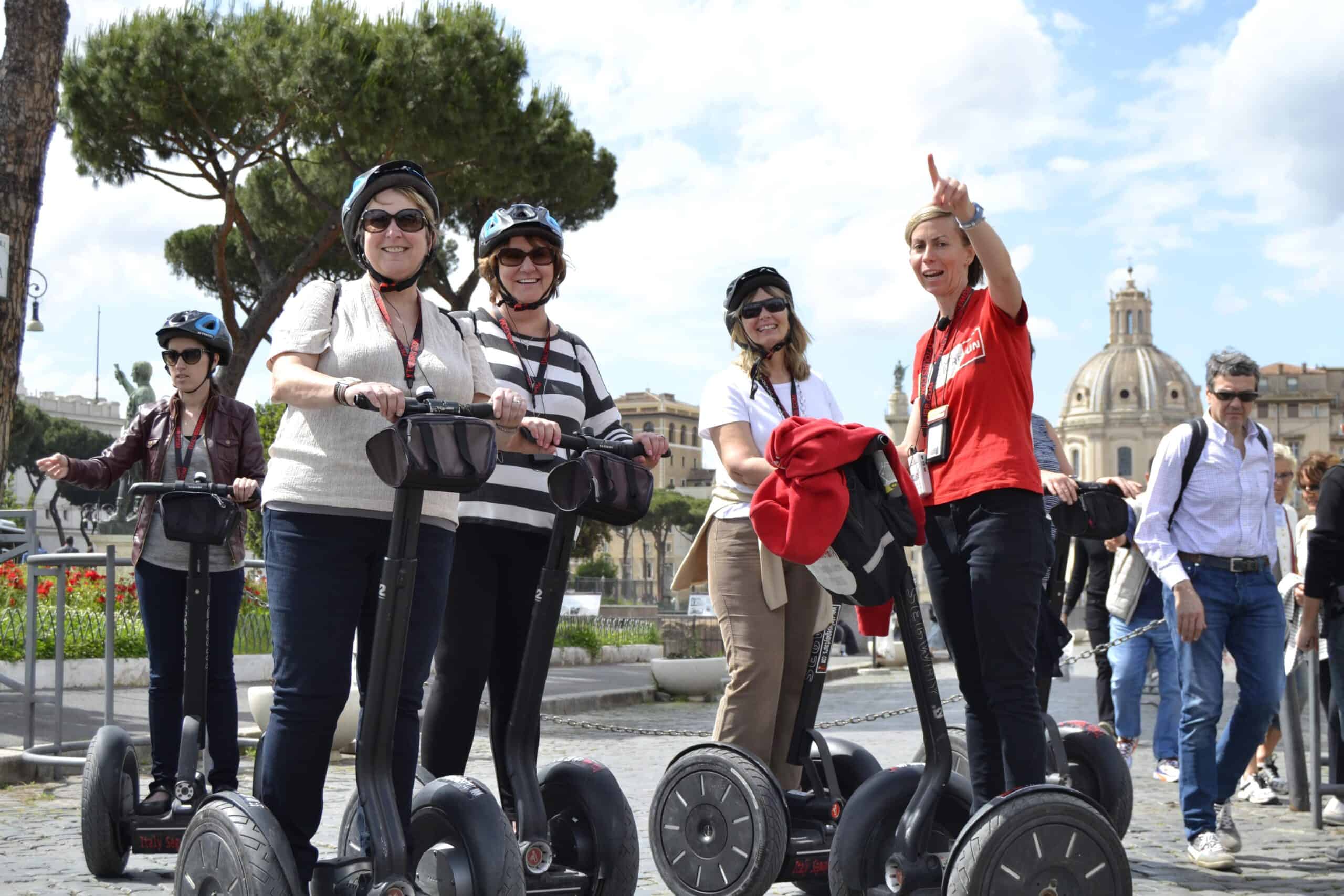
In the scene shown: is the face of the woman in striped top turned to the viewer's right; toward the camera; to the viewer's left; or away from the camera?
toward the camera

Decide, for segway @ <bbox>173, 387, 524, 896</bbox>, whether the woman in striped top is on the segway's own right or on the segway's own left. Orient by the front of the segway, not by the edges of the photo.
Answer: on the segway's own left

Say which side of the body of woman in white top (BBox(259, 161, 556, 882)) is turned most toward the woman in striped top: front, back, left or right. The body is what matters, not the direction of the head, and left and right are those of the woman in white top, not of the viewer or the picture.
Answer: left

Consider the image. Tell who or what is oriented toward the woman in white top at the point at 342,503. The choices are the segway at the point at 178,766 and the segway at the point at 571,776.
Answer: the segway at the point at 178,766

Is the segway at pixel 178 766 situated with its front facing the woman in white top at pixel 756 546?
no

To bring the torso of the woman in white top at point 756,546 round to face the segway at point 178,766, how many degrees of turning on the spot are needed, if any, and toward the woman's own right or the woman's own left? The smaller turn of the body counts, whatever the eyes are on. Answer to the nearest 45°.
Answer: approximately 135° to the woman's own right

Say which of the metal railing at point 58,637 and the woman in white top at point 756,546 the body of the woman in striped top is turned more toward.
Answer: the woman in white top

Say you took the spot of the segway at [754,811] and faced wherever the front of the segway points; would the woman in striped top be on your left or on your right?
on your right

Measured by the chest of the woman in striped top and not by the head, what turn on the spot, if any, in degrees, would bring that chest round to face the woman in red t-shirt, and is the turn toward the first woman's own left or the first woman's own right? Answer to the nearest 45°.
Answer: approximately 45° to the first woman's own left

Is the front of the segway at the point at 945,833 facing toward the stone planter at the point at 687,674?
no

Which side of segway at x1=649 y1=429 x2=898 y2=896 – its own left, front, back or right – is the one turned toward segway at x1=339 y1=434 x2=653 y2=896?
right

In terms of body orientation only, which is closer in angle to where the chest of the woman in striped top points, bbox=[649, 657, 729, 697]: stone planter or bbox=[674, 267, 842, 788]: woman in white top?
the woman in white top

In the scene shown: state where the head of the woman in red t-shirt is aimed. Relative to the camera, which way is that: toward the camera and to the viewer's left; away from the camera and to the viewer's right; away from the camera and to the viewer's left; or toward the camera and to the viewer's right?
toward the camera and to the viewer's left

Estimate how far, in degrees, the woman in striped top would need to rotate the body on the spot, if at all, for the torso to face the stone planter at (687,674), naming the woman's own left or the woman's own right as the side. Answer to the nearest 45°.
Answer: approximately 135° to the woman's own left

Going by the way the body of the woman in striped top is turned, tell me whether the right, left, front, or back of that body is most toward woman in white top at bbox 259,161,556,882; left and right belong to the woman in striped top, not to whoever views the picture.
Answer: right

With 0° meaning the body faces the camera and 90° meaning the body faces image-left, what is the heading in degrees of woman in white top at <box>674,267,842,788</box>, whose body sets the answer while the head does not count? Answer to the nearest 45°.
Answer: approximately 315°

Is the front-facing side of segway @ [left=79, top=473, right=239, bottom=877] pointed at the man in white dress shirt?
no

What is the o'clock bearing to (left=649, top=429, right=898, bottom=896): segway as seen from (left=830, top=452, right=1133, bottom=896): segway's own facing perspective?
(left=649, top=429, right=898, bottom=896): segway is roughly at 3 o'clock from (left=830, top=452, right=1133, bottom=896): segway.

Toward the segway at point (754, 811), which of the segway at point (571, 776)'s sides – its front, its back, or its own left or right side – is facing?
left

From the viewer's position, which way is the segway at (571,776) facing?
facing the viewer and to the right of the viewer
